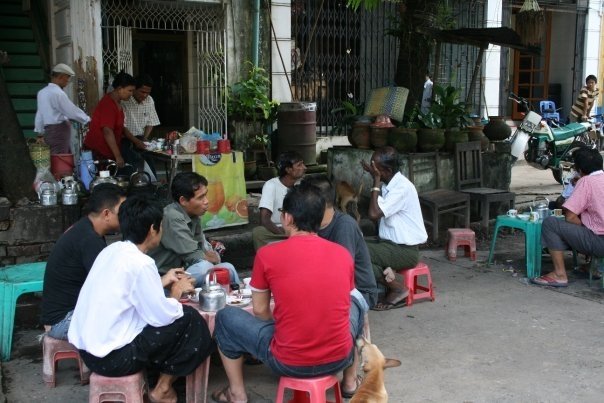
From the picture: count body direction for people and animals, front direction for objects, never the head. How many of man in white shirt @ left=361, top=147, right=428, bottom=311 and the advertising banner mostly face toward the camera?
1

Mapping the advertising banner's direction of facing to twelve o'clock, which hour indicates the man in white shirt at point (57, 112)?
The man in white shirt is roughly at 4 o'clock from the advertising banner.

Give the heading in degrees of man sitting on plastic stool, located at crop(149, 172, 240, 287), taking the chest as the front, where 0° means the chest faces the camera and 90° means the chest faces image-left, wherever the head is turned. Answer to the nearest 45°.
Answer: approximately 270°

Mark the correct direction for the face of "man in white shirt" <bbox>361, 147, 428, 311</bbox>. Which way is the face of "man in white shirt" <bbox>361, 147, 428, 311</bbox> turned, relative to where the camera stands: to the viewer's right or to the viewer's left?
to the viewer's left

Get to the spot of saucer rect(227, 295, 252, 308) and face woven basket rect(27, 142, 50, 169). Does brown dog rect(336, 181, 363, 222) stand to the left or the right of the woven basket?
right

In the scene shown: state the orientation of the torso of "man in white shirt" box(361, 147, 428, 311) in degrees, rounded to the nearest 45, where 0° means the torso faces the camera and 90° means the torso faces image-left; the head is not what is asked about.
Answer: approximately 90°

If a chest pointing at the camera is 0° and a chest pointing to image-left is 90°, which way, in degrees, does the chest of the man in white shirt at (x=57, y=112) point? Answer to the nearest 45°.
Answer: approximately 225°

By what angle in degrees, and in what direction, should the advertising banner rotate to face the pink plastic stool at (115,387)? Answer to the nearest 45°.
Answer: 0° — it already faces it

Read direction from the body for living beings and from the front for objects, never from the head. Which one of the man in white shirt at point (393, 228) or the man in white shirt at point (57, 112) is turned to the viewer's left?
the man in white shirt at point (393, 228)

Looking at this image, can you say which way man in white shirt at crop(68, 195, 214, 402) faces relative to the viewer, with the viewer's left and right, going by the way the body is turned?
facing away from the viewer and to the right of the viewer

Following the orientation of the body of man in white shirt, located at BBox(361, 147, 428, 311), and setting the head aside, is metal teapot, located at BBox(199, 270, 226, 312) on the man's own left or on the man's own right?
on the man's own left
